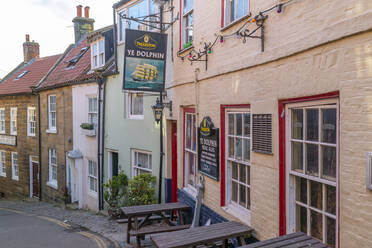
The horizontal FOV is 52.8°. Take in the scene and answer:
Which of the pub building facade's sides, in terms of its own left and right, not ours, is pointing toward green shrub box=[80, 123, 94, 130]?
right

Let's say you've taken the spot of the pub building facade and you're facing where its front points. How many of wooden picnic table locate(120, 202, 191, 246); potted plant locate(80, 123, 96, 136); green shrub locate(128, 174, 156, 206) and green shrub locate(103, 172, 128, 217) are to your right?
4

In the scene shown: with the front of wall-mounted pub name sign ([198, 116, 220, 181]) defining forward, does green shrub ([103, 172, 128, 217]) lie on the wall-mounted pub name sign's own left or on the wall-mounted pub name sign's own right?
on the wall-mounted pub name sign's own right

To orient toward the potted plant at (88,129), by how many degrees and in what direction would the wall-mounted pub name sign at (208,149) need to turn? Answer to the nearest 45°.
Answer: approximately 90° to its right

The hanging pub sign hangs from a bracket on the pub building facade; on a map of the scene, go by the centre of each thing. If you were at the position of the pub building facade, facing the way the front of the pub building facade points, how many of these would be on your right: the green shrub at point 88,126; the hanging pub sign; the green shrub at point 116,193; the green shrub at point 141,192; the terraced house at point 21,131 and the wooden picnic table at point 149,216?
6

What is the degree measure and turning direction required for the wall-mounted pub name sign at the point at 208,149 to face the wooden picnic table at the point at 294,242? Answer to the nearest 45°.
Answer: approximately 45° to its left

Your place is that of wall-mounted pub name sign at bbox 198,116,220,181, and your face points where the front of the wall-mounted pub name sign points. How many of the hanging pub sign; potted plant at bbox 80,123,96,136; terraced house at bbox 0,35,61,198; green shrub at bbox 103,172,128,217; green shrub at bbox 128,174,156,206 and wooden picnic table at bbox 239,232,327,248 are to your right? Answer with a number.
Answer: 5

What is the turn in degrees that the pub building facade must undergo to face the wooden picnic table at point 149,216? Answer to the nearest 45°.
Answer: approximately 90° to its right

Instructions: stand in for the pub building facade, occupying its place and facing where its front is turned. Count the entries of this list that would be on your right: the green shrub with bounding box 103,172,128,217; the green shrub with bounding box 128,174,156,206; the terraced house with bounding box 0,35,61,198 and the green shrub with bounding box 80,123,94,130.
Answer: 4

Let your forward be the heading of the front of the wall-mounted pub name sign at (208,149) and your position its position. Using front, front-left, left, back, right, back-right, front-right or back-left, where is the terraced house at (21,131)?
right

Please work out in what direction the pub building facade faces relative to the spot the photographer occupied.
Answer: facing the viewer and to the left of the viewer

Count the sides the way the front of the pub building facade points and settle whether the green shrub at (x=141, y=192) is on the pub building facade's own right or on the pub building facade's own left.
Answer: on the pub building facade's own right

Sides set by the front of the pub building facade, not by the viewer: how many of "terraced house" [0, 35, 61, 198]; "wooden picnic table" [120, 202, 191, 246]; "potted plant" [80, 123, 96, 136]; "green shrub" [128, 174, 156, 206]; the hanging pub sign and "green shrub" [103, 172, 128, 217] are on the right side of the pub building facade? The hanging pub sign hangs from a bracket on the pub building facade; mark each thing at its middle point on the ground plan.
6

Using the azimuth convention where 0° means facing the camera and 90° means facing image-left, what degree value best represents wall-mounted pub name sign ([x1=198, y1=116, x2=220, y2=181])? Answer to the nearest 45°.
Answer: approximately 45°
